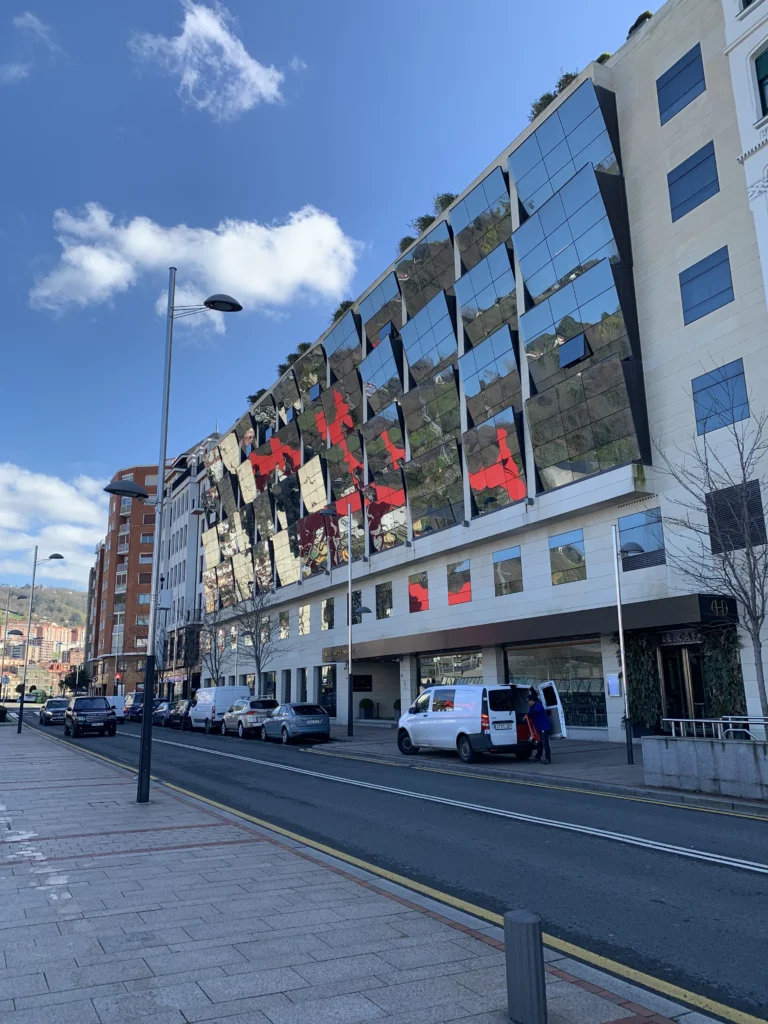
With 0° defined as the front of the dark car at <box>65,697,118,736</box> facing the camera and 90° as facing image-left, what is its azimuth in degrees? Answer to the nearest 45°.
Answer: approximately 0°

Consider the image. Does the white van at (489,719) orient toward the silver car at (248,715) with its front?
yes

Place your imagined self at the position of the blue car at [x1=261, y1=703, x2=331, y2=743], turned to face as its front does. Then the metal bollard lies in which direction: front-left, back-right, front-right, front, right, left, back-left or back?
back-left

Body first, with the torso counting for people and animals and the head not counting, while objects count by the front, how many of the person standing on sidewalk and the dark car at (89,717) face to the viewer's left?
1

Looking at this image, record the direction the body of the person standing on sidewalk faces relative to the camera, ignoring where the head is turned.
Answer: to the viewer's left

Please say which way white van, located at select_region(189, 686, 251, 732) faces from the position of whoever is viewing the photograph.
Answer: facing away from the viewer and to the left of the viewer

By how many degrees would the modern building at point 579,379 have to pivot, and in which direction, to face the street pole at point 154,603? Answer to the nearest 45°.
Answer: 0° — it already faces it

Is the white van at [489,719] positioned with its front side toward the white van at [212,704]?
yes

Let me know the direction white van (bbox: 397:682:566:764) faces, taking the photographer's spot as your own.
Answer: facing away from the viewer and to the left of the viewer

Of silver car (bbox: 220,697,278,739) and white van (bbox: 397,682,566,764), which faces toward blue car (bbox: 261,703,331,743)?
the white van

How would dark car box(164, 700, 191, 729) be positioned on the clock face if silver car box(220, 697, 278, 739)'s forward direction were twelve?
The dark car is roughly at 1 o'clock from the silver car.

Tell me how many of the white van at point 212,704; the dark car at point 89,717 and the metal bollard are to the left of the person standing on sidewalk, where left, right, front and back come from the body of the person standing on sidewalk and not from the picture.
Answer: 1
